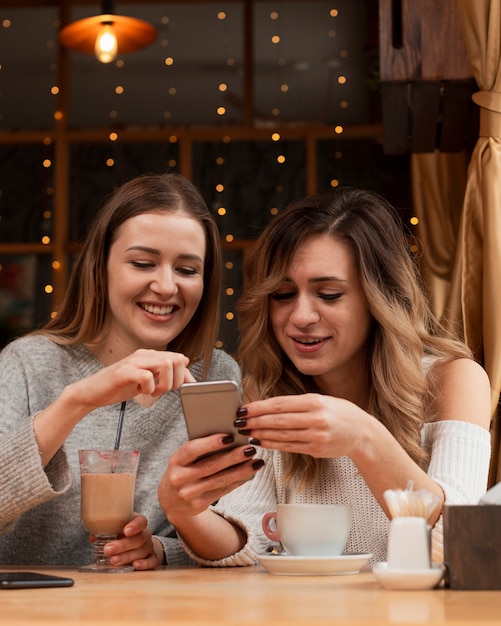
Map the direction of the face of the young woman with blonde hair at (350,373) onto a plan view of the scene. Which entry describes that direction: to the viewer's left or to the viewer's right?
to the viewer's left

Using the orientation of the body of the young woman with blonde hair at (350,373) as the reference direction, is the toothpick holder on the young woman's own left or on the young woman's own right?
on the young woman's own left

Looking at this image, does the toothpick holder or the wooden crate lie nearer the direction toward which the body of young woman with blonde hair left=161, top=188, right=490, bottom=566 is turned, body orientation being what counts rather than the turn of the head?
the toothpick holder

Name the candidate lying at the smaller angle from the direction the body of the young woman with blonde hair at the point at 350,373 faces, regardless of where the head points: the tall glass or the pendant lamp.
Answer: the tall glass

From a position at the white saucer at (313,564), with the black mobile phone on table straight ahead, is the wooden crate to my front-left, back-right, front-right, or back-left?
back-right

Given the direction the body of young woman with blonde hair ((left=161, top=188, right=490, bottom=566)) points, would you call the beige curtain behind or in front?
behind

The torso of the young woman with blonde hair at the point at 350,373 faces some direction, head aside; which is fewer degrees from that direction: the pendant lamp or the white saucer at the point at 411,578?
the white saucer

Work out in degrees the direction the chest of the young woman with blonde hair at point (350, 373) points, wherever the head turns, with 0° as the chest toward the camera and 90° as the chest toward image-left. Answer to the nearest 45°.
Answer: approximately 45°

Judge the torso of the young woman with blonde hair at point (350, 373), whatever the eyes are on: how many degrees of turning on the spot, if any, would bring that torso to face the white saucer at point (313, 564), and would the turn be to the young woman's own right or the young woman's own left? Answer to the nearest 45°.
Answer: approximately 45° to the young woman's own left
